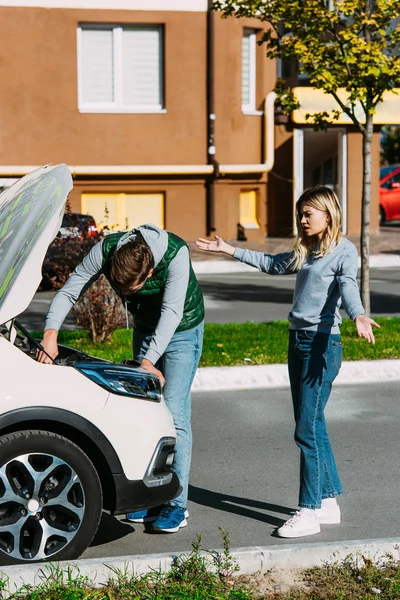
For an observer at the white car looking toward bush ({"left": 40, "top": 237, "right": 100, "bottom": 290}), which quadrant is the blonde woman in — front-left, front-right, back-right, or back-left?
front-right

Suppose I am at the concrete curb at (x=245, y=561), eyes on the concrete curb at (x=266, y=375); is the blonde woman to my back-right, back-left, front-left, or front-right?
front-right

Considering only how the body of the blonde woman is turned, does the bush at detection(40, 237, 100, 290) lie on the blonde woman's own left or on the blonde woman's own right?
on the blonde woman's own right

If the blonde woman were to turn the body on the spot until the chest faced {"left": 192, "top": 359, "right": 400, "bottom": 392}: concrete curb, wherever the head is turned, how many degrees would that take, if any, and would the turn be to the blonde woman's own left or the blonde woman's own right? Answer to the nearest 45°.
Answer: approximately 135° to the blonde woman's own right

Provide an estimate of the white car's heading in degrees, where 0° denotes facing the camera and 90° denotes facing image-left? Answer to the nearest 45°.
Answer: approximately 270°

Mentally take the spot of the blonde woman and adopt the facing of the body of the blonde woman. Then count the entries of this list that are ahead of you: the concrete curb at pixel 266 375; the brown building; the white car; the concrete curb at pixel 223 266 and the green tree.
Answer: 1

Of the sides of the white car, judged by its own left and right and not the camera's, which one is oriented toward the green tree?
left

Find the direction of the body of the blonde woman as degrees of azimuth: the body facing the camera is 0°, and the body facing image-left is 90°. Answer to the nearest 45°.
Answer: approximately 45°

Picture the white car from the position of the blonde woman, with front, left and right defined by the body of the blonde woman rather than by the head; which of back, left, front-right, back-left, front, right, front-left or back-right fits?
front

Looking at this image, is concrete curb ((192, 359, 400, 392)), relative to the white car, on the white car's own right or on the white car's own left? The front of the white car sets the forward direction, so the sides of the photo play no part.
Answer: on the white car's own left

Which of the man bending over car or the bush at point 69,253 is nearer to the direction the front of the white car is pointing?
the man bending over car

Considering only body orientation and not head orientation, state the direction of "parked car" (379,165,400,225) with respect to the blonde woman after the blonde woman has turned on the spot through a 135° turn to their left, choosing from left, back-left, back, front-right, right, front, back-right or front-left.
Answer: left

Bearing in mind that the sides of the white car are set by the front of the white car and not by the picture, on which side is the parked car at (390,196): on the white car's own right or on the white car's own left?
on the white car's own left
